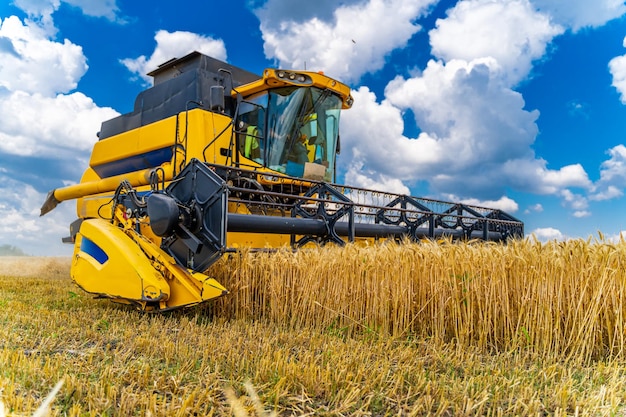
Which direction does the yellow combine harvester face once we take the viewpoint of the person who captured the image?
facing the viewer and to the right of the viewer
